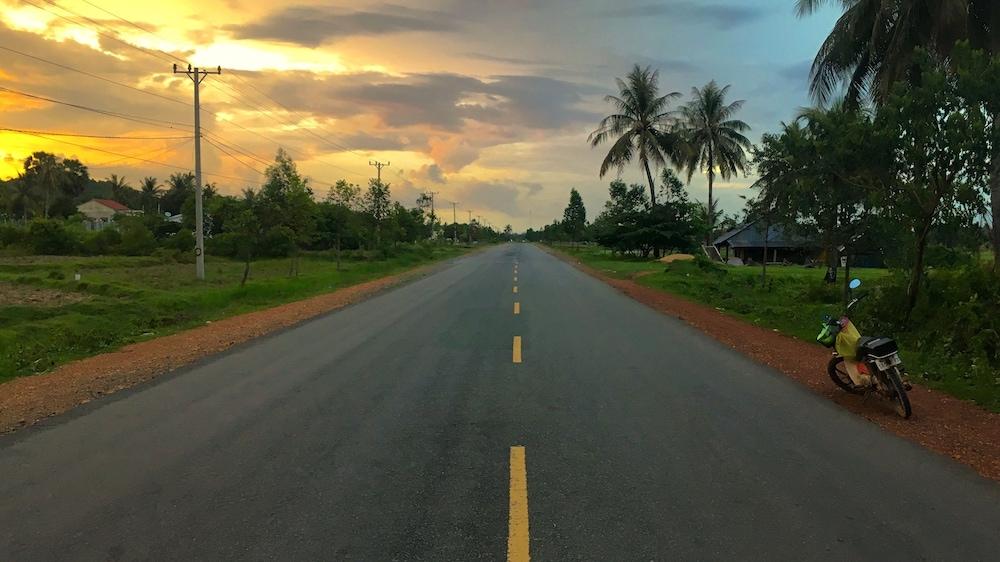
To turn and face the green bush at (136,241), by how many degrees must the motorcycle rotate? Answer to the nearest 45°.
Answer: approximately 45° to its left

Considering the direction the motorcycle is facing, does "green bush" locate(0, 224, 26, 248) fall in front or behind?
in front

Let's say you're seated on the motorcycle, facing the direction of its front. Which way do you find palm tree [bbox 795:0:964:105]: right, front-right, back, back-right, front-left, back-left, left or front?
front-right

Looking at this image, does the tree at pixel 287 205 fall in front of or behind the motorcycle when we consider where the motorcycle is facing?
in front

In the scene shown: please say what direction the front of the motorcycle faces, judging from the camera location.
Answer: facing away from the viewer and to the left of the viewer

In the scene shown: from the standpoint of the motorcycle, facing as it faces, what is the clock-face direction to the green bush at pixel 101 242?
The green bush is roughly at 11 o'clock from the motorcycle.

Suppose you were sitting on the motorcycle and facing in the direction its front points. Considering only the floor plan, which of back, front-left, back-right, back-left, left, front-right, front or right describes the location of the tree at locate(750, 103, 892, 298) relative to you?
front-right

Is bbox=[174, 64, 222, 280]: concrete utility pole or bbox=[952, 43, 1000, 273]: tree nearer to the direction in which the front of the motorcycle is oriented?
the concrete utility pole
